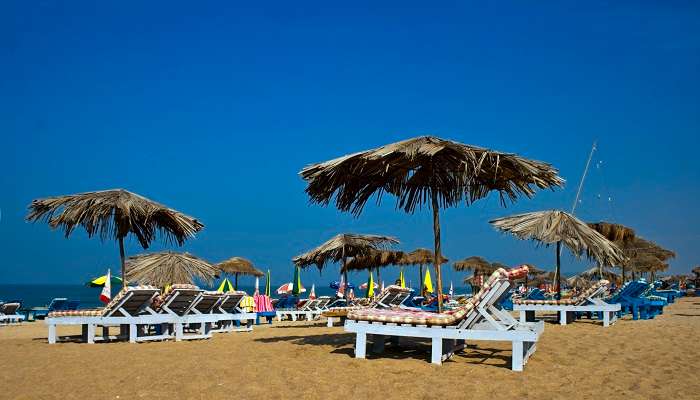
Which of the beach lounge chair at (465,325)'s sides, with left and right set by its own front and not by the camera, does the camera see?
left

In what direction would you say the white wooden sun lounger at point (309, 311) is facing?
to the viewer's left

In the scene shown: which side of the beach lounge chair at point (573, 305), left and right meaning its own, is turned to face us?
left
